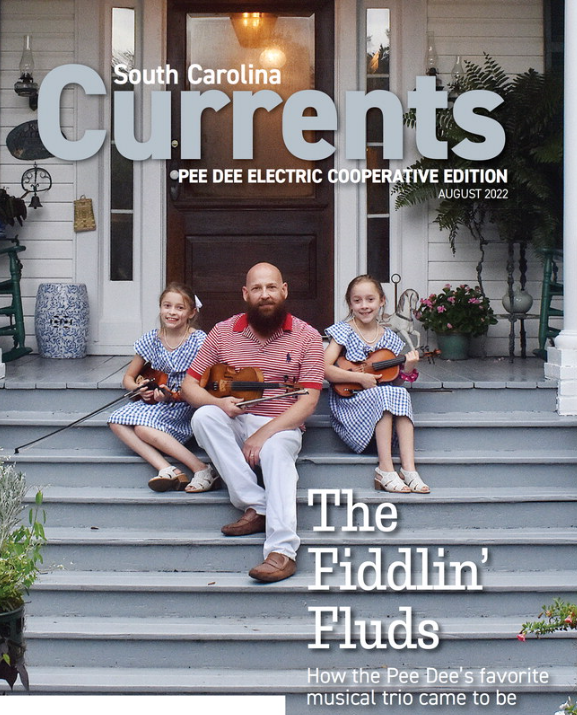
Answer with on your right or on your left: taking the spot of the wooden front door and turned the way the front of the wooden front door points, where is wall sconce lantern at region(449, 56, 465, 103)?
on your left

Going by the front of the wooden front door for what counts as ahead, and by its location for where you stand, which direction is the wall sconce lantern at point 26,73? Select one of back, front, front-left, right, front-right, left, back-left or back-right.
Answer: right

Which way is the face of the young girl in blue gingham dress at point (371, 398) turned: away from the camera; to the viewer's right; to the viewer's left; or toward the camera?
toward the camera

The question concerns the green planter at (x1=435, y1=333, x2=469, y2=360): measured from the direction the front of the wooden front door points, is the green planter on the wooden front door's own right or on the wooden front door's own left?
on the wooden front door's own left

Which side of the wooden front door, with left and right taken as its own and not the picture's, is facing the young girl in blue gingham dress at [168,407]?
front

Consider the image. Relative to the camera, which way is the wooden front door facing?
toward the camera

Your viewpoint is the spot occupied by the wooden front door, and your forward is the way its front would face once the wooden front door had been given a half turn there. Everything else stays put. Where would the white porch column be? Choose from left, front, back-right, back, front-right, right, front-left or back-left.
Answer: back-right

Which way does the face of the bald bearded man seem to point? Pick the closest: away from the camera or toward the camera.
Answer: toward the camera

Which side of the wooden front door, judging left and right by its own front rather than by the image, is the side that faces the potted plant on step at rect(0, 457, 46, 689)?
front

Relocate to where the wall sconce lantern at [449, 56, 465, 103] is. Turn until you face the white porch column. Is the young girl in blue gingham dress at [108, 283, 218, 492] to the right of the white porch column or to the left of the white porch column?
right

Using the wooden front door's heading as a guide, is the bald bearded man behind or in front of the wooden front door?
in front
